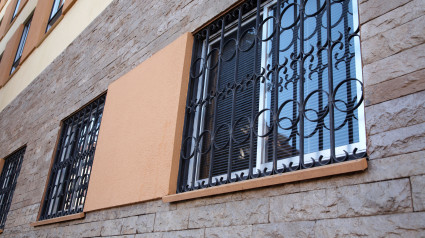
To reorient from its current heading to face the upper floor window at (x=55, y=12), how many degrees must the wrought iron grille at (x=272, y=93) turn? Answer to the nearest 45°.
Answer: approximately 90° to its right

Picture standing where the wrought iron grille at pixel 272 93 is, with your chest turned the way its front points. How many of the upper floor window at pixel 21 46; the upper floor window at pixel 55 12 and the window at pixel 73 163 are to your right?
3

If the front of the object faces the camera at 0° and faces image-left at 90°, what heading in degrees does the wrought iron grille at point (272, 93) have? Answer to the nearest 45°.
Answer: approximately 45°

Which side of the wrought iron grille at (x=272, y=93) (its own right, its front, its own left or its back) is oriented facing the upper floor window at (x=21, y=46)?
right

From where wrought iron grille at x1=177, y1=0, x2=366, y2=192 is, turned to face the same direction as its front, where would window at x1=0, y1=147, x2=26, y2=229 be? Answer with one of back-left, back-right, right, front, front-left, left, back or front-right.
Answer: right

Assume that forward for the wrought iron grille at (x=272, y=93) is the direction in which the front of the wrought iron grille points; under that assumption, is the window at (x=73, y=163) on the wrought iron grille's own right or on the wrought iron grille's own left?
on the wrought iron grille's own right
